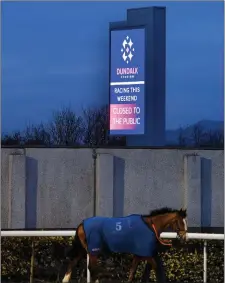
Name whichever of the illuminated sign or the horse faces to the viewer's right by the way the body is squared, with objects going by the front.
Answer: the horse

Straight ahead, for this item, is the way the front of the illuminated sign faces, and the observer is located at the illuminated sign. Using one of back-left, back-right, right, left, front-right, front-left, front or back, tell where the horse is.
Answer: front-left

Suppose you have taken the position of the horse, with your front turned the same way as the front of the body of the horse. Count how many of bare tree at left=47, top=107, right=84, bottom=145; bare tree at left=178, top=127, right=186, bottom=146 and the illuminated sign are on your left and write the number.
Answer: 3

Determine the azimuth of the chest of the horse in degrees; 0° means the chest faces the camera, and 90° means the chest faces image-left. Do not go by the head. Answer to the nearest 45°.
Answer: approximately 270°

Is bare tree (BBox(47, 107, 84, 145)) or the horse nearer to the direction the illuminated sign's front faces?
the horse

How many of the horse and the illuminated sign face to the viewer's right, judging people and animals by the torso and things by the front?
1

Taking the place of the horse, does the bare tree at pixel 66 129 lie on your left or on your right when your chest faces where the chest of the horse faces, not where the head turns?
on your left

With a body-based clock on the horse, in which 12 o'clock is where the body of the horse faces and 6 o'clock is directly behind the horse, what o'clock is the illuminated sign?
The illuminated sign is roughly at 9 o'clock from the horse.

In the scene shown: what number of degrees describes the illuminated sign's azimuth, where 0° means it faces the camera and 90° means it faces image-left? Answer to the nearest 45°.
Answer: approximately 45°
